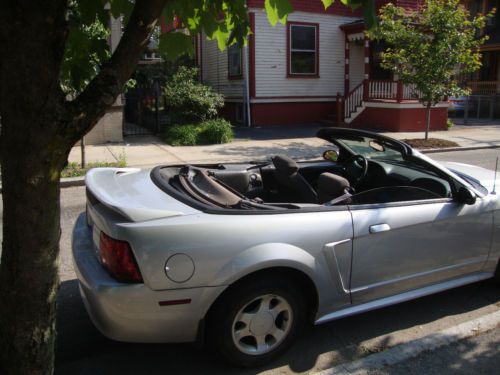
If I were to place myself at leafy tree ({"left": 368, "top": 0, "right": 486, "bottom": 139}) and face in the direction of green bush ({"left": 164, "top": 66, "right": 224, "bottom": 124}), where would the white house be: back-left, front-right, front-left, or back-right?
front-right

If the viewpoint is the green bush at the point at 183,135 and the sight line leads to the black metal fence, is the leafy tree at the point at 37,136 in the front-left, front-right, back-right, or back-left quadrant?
back-left

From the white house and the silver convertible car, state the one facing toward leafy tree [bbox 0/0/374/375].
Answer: the white house

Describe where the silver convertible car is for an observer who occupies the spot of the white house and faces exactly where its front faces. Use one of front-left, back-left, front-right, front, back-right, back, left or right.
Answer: front

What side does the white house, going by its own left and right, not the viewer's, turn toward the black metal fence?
right

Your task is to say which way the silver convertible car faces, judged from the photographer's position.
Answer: facing away from the viewer and to the right of the viewer

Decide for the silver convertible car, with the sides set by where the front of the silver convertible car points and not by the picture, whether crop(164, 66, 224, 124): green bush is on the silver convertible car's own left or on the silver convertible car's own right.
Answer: on the silver convertible car's own left

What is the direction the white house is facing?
toward the camera

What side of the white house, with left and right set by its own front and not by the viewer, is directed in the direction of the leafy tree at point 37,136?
front

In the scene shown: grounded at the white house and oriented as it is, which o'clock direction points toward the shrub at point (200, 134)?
The shrub is roughly at 1 o'clock from the white house.

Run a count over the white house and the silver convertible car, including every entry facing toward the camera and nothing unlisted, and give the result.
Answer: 1

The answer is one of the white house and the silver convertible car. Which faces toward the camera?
the white house

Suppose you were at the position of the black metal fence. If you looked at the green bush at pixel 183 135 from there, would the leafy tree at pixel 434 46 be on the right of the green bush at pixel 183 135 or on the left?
left

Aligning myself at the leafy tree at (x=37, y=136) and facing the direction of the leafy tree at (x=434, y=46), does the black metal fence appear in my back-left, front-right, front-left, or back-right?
front-left
